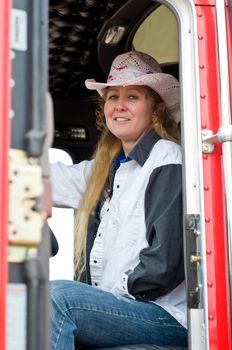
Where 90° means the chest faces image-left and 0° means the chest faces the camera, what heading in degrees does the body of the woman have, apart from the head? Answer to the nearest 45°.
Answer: approximately 45°

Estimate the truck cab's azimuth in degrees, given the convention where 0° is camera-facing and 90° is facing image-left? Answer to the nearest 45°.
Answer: approximately 90°
